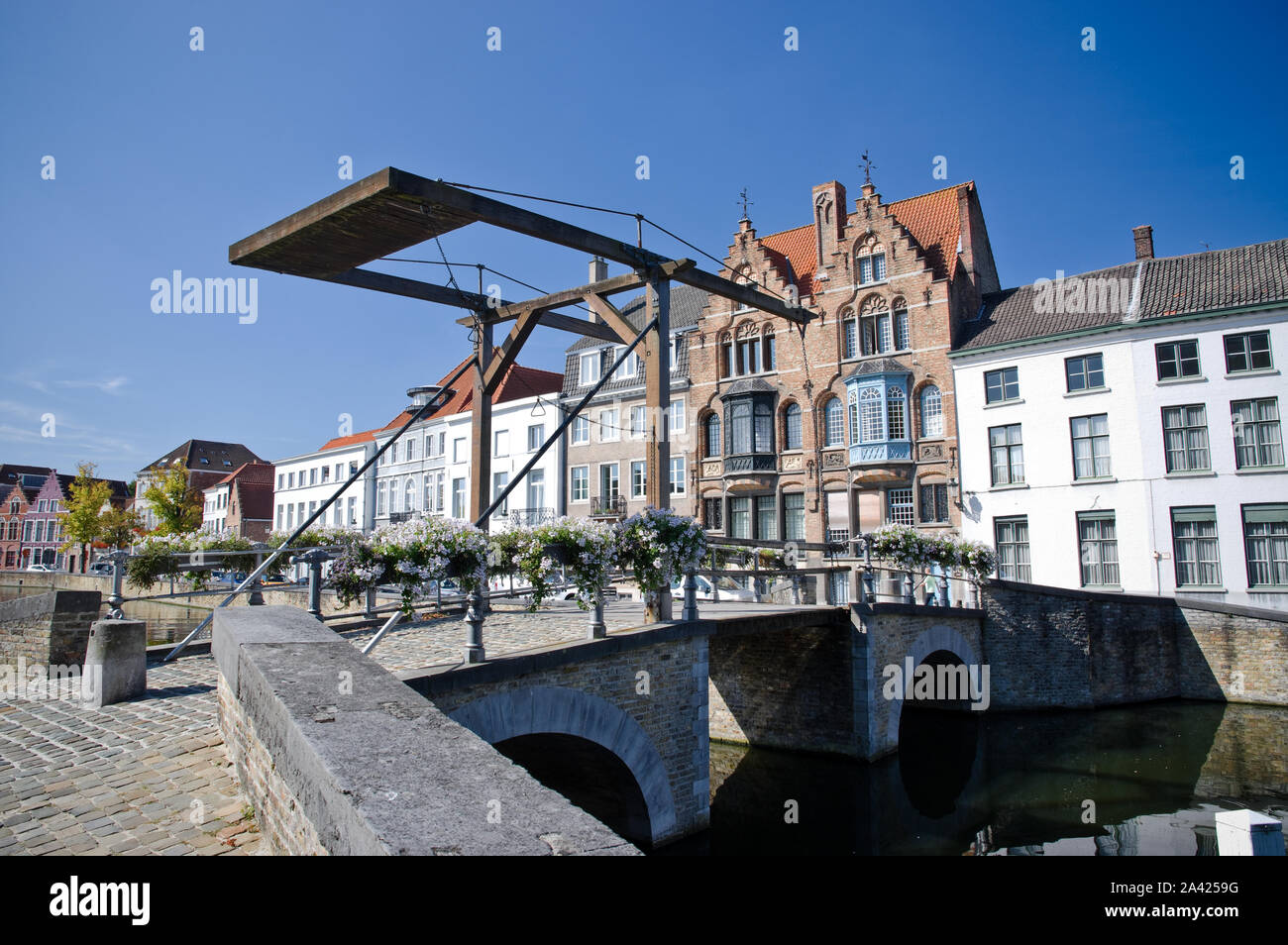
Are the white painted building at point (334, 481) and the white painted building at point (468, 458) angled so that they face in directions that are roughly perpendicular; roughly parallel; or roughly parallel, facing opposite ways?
roughly parallel

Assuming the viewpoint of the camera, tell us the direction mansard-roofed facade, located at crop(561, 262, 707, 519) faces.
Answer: facing the viewer and to the left of the viewer

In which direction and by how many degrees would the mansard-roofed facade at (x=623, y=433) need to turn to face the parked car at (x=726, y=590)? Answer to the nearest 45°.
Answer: approximately 45° to its left

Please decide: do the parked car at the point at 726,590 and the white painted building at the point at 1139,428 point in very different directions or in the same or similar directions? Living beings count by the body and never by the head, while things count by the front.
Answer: very different directions

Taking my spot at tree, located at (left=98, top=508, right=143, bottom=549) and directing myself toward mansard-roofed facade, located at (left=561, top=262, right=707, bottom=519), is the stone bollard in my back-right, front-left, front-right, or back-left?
front-right

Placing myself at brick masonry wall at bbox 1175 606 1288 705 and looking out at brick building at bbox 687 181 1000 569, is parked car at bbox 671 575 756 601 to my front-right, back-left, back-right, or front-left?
front-left

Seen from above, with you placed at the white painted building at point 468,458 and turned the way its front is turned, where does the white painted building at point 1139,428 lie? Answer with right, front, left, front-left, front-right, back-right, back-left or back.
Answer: left

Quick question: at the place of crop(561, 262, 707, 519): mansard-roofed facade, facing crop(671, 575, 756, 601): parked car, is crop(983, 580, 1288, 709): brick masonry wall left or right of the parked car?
left

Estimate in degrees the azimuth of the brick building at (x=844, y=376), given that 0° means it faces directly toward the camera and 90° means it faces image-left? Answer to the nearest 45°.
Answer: approximately 45°
